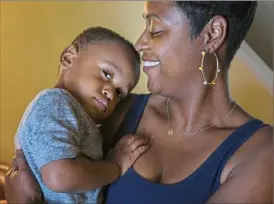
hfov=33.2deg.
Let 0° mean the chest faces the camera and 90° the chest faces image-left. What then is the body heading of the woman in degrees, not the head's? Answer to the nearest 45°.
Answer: approximately 45°

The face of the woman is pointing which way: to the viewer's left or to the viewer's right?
to the viewer's left
